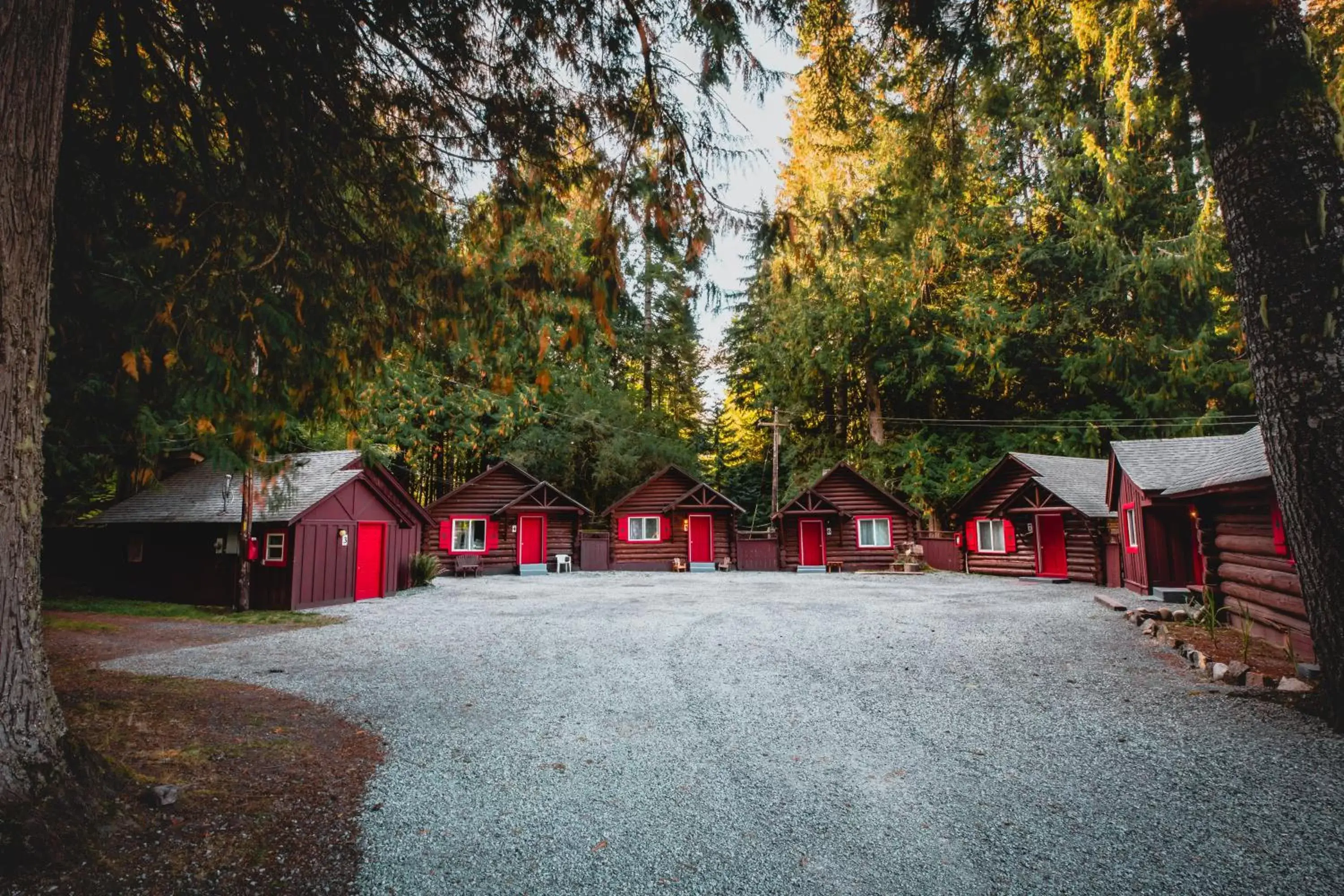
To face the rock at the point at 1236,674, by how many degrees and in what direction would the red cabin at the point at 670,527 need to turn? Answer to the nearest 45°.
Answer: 0° — it already faces it

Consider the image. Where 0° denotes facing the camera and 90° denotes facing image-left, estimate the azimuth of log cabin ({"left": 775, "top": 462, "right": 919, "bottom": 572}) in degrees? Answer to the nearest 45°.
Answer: approximately 0°

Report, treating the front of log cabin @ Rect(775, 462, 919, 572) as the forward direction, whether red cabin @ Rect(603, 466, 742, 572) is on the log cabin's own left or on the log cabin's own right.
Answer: on the log cabin's own right

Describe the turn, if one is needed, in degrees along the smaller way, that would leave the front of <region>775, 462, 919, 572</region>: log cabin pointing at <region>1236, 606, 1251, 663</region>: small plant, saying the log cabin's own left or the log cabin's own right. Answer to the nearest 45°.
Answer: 0° — it already faces it

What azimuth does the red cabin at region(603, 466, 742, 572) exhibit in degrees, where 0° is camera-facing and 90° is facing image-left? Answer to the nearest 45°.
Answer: approximately 0°

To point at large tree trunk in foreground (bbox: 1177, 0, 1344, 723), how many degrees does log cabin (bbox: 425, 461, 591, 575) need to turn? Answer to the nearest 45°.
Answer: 0° — it already faces it

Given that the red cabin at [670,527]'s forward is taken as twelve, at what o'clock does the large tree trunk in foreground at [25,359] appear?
The large tree trunk in foreground is roughly at 12 o'clock from the red cabin.

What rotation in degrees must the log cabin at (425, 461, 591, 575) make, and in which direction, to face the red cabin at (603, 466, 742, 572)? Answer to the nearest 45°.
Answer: approximately 90° to its left

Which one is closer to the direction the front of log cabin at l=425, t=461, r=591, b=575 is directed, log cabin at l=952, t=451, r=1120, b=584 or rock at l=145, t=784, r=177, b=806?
the rock
